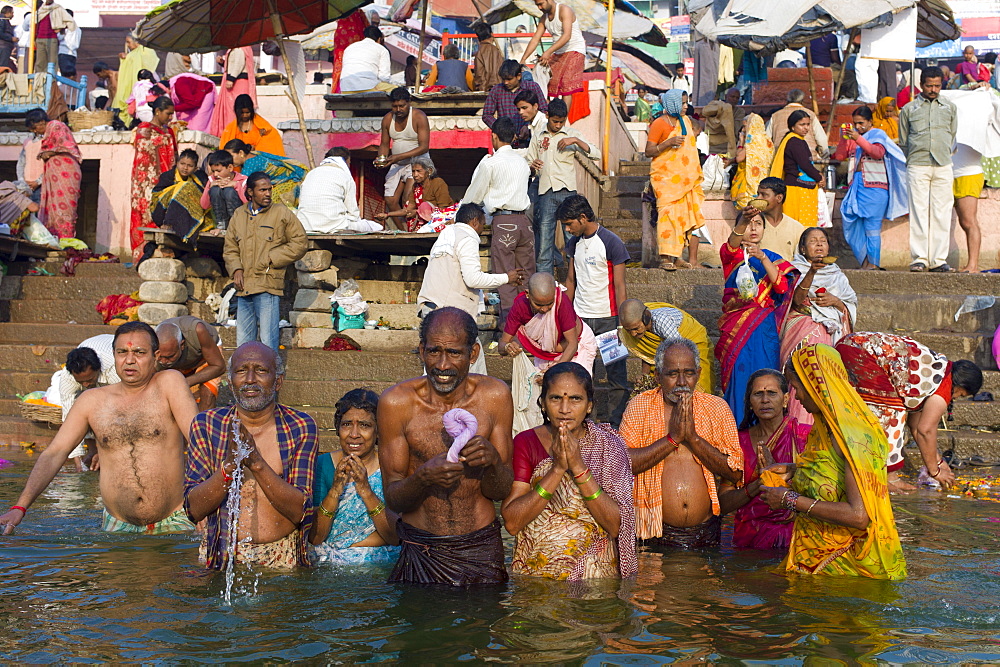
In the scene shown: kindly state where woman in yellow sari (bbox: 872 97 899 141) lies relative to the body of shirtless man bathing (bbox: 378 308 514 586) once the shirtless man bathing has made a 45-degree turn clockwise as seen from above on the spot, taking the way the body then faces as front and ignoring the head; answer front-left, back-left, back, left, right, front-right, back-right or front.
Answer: back

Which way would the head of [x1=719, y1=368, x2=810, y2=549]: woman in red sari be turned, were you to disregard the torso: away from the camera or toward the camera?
toward the camera

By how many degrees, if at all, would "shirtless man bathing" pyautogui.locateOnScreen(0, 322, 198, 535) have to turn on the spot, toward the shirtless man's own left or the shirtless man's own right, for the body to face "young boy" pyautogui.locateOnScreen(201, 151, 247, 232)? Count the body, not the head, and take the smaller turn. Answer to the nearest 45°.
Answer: approximately 180°

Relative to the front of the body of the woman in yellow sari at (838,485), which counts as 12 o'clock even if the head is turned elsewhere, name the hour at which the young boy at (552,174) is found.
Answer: The young boy is roughly at 2 o'clock from the woman in yellow sari.

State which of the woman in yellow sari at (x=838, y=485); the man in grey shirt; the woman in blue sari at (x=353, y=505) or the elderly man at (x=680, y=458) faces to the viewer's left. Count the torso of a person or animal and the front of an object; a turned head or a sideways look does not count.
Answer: the woman in yellow sari

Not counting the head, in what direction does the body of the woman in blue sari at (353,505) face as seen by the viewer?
toward the camera

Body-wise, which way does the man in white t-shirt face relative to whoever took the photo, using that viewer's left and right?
facing the viewer and to the left of the viewer

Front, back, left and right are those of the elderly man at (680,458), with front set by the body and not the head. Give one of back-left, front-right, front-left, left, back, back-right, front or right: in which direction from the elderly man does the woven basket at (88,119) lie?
back-right

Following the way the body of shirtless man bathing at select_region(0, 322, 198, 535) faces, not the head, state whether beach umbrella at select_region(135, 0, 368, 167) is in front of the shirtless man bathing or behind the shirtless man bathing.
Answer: behind

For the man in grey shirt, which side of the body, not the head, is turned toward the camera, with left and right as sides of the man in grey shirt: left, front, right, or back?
front

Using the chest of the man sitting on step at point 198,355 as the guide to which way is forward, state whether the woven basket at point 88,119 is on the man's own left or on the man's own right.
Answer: on the man's own right

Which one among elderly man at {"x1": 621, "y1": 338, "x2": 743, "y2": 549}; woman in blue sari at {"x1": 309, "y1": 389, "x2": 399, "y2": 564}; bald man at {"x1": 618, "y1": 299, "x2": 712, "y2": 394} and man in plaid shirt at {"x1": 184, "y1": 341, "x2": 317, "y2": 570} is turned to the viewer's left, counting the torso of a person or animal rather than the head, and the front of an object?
the bald man

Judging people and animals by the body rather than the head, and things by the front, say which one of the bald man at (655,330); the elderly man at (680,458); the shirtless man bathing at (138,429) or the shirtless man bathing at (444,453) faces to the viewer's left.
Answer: the bald man

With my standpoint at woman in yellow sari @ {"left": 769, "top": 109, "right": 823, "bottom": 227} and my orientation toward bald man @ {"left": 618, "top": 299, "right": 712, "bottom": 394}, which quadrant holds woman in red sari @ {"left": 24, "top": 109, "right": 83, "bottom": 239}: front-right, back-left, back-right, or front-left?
front-right

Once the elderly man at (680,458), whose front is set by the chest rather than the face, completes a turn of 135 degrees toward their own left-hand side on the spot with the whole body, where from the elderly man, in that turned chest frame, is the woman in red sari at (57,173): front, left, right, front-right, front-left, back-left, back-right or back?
left

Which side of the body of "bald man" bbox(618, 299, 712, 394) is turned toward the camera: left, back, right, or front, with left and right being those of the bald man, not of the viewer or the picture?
left

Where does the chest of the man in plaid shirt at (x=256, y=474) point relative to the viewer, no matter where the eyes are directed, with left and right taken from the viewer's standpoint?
facing the viewer

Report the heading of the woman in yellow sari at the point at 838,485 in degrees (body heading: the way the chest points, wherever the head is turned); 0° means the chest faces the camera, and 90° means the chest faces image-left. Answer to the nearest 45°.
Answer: approximately 90°
